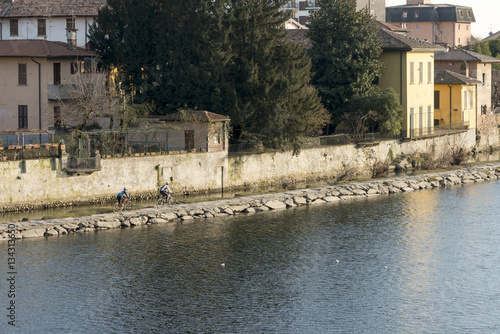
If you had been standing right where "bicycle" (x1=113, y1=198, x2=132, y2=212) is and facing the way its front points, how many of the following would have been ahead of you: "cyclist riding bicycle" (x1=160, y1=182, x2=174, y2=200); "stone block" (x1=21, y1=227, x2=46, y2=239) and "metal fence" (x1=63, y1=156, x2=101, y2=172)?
1

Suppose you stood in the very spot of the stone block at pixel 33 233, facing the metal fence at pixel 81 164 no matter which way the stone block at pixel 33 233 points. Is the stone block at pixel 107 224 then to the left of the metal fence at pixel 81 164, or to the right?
right
